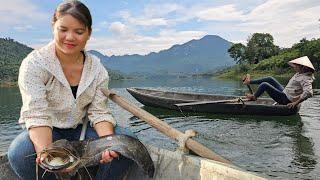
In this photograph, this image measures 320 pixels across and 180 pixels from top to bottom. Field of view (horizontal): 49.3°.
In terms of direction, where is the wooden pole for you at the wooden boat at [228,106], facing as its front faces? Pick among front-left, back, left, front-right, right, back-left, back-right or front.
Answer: left

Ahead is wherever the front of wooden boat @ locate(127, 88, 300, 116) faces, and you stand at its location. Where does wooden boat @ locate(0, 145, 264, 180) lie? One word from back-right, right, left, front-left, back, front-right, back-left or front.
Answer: left

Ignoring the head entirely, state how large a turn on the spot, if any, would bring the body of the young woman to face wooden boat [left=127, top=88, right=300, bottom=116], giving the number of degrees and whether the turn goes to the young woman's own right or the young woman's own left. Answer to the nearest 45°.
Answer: approximately 135° to the young woman's own left

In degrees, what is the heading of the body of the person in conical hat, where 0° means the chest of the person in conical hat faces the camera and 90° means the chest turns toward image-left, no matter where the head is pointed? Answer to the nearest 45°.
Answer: approximately 90°

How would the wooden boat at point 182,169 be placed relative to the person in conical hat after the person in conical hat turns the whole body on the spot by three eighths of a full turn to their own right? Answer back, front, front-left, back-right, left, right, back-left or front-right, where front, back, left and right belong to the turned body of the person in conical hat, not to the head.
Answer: back-right

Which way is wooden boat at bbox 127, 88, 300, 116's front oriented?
to the viewer's left

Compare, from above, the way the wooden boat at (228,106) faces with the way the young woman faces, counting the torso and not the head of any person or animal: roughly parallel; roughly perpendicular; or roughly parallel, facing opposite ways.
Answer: roughly perpendicular

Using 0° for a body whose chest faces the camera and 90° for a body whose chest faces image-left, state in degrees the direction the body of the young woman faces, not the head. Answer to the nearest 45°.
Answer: approximately 0°

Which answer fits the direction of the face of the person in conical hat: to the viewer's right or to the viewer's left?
to the viewer's left

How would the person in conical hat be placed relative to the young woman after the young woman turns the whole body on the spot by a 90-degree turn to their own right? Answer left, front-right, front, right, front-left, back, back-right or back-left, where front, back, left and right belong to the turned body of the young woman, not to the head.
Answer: back-right

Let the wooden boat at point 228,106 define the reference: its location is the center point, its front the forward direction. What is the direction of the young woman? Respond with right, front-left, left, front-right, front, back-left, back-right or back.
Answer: left

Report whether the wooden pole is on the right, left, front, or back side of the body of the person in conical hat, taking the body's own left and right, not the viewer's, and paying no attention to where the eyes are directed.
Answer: left
